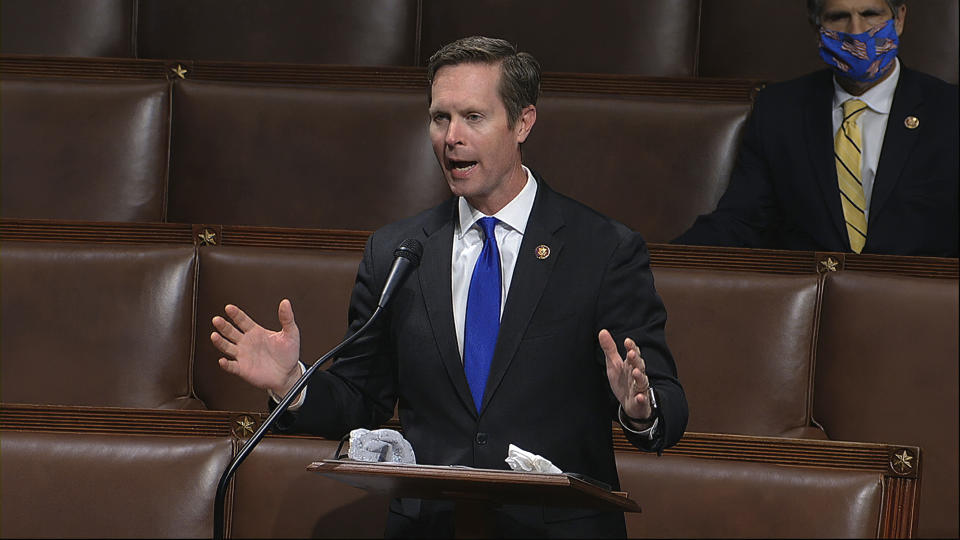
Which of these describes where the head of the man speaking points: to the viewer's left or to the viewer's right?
to the viewer's left

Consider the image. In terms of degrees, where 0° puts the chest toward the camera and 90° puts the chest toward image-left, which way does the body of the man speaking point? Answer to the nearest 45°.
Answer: approximately 45°
